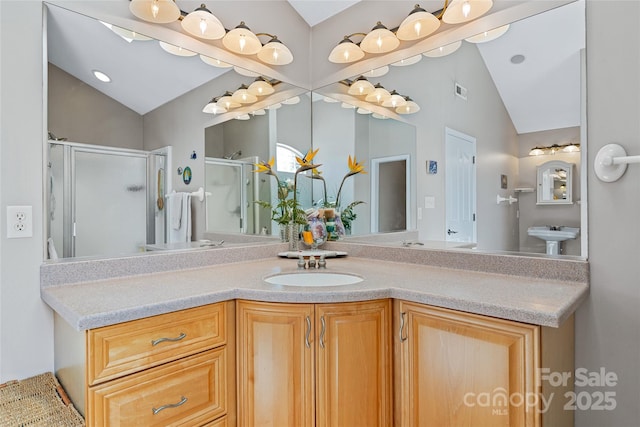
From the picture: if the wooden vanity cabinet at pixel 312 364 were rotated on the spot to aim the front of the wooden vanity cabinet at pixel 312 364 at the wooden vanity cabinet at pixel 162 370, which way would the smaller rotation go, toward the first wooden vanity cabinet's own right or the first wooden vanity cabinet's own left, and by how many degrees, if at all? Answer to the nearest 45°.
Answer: approximately 90° to the first wooden vanity cabinet's own right

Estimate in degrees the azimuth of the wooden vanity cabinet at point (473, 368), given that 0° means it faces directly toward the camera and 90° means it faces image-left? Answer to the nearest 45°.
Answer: approximately 45°

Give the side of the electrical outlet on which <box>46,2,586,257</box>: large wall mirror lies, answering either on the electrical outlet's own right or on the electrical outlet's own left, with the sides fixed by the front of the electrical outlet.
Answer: on the electrical outlet's own left

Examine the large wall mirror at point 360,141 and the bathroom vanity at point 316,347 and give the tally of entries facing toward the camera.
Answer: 2

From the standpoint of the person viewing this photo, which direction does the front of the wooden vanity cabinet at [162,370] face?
facing the viewer and to the right of the viewer
